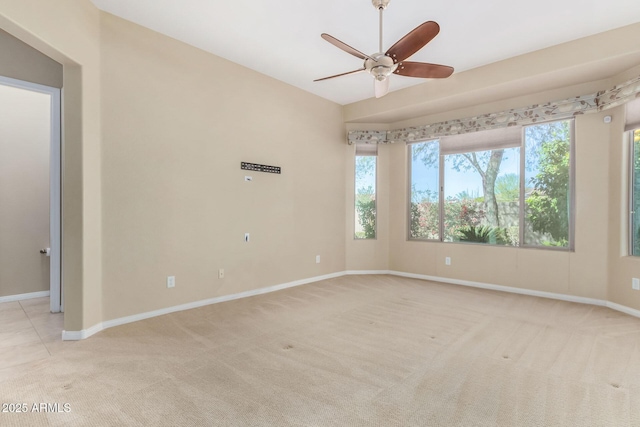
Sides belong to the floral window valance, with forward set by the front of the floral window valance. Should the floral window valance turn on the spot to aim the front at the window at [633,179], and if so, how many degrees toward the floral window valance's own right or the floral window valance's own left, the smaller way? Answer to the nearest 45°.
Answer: approximately 135° to the floral window valance's own left

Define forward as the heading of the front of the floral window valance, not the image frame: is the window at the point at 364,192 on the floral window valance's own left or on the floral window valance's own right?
on the floral window valance's own right

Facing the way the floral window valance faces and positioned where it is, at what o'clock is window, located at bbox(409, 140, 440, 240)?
The window is roughly at 2 o'clock from the floral window valance.

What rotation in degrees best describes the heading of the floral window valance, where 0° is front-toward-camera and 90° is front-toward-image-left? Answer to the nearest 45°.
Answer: approximately 45°
